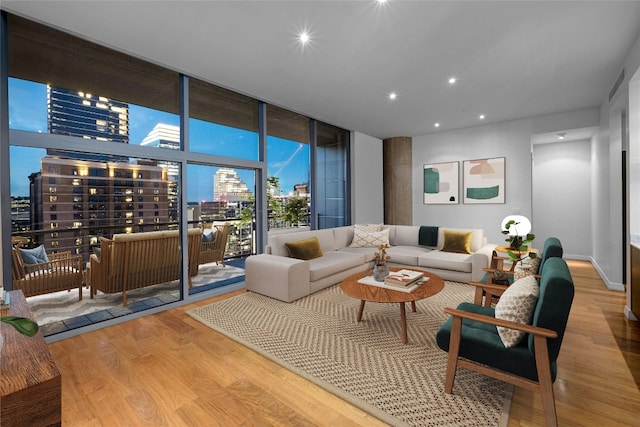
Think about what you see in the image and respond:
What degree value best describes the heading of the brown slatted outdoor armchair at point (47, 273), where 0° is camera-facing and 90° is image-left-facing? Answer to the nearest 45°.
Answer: approximately 270°

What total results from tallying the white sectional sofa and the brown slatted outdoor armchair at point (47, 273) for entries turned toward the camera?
1

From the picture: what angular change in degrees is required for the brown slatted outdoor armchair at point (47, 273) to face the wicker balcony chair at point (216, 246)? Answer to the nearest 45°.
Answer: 0° — it already faces it

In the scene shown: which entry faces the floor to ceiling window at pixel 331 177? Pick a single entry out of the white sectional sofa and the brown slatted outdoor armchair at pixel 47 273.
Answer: the brown slatted outdoor armchair

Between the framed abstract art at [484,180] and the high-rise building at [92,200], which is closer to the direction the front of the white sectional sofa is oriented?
the high-rise building

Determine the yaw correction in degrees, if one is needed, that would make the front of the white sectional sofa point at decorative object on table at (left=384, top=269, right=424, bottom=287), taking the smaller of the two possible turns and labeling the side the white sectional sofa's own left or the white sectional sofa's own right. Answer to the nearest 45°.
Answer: approximately 45° to the white sectional sofa's own left
